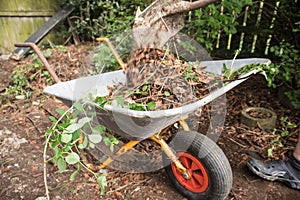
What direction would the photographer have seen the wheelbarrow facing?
facing the viewer and to the right of the viewer

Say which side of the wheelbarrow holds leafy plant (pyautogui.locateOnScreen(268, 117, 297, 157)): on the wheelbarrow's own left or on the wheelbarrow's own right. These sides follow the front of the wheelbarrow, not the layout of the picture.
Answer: on the wheelbarrow's own left
